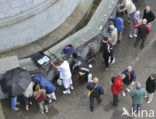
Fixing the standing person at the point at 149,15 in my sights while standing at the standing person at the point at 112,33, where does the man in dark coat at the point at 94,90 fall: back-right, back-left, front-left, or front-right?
back-right

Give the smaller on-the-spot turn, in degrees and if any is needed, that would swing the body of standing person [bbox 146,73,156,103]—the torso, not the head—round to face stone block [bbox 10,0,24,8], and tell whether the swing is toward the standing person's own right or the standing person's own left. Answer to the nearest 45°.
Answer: approximately 135° to the standing person's own right

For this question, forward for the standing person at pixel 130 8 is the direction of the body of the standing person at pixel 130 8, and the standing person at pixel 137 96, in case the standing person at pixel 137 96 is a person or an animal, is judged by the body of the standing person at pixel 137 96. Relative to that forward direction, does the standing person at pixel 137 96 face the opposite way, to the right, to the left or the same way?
to the right

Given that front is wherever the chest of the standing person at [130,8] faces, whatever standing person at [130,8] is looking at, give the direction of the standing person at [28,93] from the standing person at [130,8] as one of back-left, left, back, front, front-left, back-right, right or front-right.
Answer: front-left

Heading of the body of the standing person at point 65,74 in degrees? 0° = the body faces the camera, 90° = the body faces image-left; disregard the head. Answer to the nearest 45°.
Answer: approximately 90°

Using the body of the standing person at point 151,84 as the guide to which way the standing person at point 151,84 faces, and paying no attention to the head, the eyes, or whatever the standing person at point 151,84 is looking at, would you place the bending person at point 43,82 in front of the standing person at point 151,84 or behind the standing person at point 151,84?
in front
